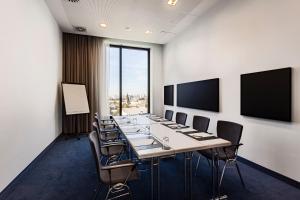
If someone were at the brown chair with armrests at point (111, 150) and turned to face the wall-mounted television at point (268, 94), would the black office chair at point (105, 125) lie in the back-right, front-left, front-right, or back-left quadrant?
back-left

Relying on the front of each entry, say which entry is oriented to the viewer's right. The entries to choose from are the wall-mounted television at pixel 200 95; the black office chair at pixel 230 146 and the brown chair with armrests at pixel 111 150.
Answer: the brown chair with armrests at pixel 111 150

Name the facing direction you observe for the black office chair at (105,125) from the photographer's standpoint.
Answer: facing to the right of the viewer

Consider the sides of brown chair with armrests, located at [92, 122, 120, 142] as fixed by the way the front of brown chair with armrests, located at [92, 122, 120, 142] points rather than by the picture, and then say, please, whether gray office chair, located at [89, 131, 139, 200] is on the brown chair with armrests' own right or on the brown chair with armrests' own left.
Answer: on the brown chair with armrests' own right

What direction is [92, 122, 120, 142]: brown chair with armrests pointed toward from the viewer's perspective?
to the viewer's right

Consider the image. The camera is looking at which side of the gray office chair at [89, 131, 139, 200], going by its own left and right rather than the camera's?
right

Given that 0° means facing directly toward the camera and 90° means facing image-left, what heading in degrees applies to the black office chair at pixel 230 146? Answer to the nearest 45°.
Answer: approximately 45°

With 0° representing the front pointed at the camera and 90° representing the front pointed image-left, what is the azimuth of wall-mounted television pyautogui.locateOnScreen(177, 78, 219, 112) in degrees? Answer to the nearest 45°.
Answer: approximately 45°

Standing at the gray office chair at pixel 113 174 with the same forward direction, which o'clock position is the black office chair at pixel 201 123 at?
the black office chair at pixel 201 123 is roughly at 11 o'clock from the gray office chair at pixel 113 174.

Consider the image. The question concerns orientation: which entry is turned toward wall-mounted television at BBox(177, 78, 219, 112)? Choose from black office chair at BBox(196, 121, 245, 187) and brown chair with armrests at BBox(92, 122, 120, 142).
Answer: brown chair with armrests at BBox(92, 122, 120, 142)

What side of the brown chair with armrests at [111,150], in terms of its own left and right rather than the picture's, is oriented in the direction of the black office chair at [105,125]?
left

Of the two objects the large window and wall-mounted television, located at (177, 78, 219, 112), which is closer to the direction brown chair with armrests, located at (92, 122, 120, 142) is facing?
the wall-mounted television

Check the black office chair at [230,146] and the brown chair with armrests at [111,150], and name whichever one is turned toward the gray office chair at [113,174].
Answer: the black office chair at [230,146]
